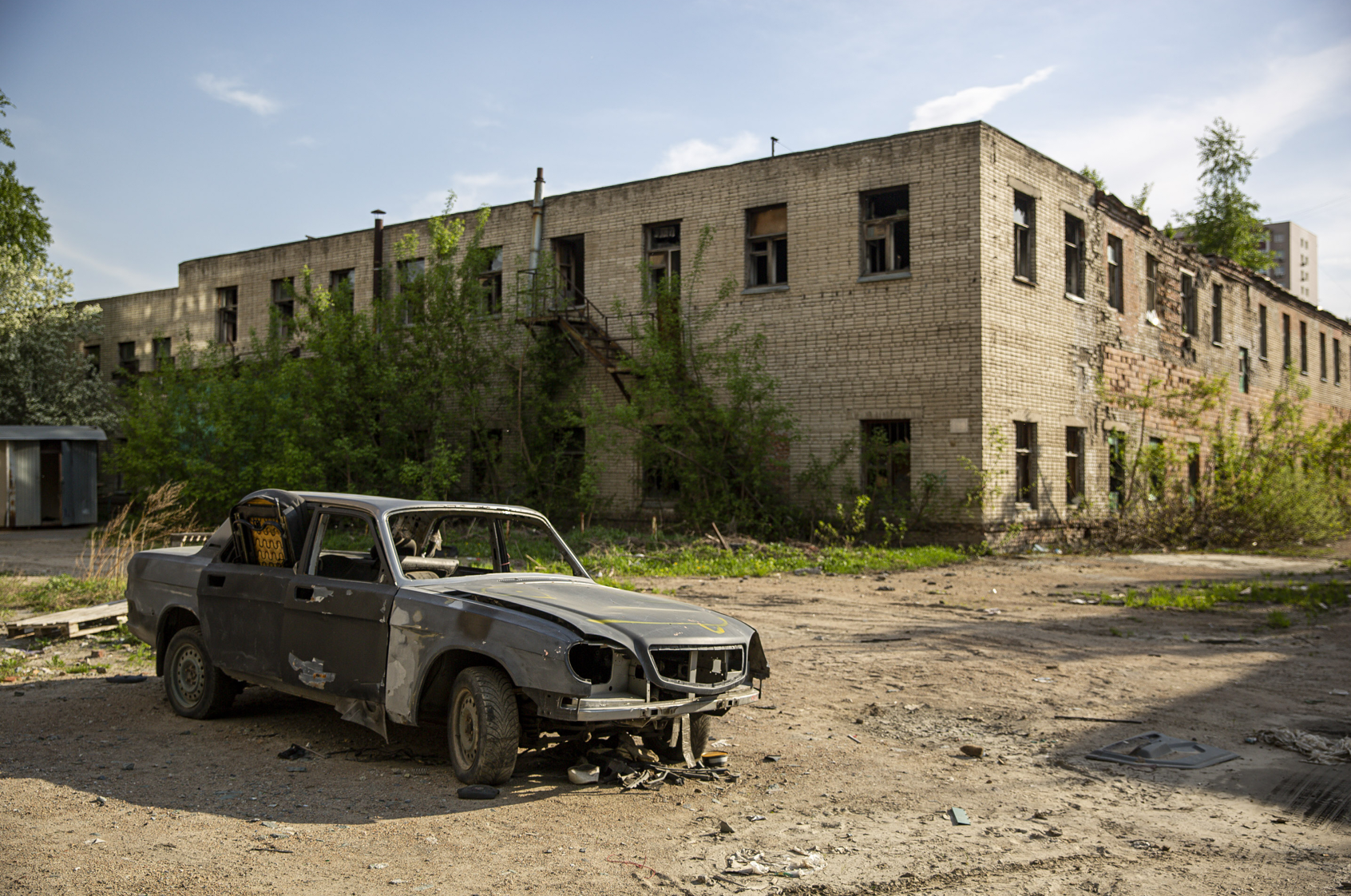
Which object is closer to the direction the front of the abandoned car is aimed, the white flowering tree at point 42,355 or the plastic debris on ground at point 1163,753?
the plastic debris on ground

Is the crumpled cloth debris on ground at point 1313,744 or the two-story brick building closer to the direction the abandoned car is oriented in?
the crumpled cloth debris on ground

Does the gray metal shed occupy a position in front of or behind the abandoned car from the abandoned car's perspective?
behind

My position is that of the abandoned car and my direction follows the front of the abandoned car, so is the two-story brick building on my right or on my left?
on my left

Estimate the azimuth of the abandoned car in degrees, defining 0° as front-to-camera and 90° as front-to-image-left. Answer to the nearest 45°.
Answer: approximately 315°

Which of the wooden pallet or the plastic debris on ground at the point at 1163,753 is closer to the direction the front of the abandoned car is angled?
the plastic debris on ground

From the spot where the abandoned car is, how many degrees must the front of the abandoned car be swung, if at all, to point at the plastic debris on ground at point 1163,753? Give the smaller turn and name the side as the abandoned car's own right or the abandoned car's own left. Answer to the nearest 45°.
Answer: approximately 45° to the abandoned car's own left

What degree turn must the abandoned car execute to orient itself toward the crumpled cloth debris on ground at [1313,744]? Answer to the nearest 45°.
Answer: approximately 45° to its left

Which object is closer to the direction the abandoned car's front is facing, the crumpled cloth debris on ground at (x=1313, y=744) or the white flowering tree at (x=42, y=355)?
the crumpled cloth debris on ground

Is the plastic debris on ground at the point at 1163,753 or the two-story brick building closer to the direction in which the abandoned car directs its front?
the plastic debris on ground
